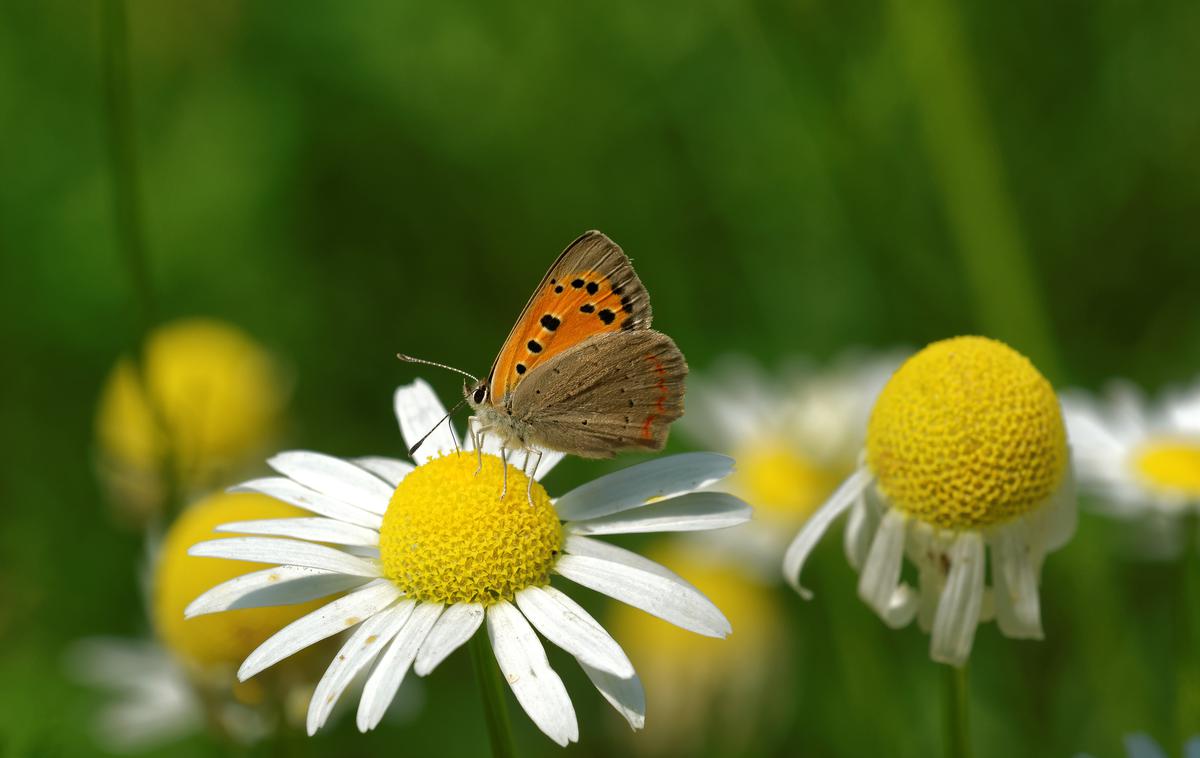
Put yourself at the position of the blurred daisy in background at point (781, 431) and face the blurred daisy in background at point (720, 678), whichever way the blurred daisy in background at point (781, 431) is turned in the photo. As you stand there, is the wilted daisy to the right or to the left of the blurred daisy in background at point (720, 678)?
left

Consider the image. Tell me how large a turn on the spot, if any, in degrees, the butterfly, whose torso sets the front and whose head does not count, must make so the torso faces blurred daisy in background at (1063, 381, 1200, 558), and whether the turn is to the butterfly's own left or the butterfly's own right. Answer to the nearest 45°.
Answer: approximately 135° to the butterfly's own right

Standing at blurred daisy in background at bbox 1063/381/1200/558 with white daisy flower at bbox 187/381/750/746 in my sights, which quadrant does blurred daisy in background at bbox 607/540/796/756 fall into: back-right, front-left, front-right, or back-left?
front-right

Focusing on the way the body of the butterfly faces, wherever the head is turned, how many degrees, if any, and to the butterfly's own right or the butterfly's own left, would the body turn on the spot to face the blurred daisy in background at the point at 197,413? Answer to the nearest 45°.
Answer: approximately 45° to the butterfly's own right

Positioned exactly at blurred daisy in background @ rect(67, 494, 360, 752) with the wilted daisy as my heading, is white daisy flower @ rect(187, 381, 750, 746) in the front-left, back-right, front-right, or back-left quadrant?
front-right

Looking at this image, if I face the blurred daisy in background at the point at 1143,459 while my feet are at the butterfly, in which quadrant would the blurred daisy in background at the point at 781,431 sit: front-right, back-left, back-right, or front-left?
front-left

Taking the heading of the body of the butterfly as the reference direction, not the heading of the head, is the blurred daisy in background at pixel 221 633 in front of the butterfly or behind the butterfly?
in front

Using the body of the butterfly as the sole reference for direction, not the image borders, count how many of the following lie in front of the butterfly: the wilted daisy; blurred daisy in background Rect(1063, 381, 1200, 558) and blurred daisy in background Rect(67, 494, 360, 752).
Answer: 1

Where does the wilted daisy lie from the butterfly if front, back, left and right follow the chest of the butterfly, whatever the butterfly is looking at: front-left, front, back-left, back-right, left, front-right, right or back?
back-left

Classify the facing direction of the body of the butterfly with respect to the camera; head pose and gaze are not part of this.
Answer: to the viewer's left
